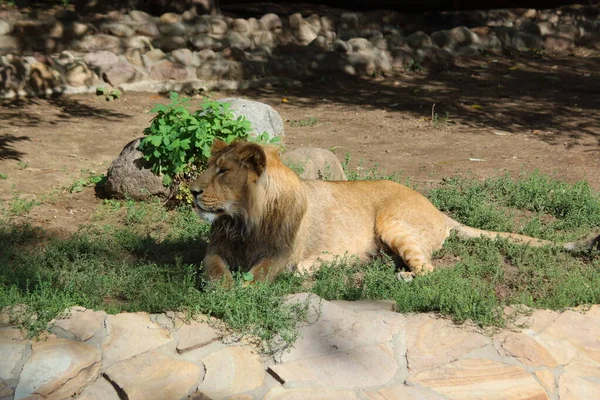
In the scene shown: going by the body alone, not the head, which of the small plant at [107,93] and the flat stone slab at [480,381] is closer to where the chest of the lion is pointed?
the small plant

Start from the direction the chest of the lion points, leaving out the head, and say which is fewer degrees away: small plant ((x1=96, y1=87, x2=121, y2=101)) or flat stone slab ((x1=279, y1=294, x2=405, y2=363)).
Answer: the small plant

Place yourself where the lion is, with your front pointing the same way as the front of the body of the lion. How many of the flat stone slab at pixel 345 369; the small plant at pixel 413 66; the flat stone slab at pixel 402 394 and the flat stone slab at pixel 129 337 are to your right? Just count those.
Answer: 1

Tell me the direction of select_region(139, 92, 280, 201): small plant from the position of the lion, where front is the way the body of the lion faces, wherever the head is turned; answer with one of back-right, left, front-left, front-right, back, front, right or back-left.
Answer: front-right

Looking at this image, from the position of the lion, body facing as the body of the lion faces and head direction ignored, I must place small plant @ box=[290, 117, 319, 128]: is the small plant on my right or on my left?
on my right

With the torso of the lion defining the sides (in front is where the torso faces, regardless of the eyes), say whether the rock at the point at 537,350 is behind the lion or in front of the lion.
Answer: behind

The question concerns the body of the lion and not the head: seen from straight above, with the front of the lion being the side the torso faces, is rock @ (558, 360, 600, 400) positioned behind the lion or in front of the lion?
behind

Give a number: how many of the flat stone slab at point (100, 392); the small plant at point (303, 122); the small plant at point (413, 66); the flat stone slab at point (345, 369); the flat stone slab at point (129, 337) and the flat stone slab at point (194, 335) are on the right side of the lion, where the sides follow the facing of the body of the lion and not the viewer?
2

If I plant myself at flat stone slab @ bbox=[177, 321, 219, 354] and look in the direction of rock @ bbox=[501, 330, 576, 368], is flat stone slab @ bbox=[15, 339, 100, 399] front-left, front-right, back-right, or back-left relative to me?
back-right

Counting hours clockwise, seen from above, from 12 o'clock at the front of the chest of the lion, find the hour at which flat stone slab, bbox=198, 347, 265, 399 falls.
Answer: The flat stone slab is roughly at 9 o'clock from the lion.

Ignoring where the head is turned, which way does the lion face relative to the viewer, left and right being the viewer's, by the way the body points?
facing to the left of the viewer

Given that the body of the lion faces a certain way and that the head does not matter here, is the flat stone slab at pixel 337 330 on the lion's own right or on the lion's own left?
on the lion's own left

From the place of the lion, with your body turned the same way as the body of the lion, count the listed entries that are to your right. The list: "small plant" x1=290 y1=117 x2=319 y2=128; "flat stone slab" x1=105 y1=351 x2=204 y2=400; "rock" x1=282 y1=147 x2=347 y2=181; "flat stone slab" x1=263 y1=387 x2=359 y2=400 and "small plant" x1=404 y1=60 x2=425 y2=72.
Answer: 3

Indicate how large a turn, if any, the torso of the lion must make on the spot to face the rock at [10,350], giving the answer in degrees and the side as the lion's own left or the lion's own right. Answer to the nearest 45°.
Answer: approximately 45° to the lion's own left

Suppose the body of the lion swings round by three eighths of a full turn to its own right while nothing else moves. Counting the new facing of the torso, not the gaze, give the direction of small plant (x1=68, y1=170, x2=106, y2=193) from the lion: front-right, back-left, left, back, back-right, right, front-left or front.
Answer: left

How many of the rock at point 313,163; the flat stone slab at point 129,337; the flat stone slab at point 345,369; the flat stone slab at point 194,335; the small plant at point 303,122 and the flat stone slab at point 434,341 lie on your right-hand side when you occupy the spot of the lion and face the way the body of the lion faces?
2

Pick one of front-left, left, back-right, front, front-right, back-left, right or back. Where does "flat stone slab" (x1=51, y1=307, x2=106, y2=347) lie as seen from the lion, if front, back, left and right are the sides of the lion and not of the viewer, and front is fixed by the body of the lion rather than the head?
front-left

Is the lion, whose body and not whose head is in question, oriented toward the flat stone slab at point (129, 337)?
no
